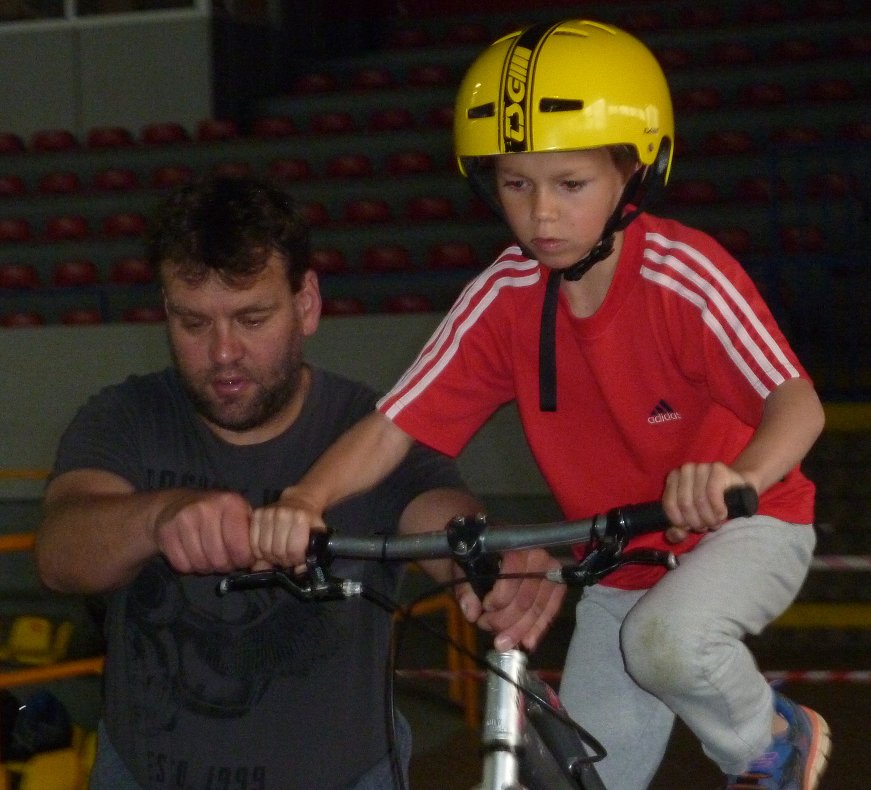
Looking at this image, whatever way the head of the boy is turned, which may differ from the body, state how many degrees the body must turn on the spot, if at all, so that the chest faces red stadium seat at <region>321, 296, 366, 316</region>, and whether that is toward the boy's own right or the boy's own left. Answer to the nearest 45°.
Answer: approximately 135° to the boy's own right

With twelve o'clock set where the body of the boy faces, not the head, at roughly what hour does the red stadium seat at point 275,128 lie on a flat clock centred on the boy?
The red stadium seat is roughly at 4 o'clock from the boy.

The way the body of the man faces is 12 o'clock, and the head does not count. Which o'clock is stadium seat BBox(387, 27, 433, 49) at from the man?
The stadium seat is roughly at 6 o'clock from the man.

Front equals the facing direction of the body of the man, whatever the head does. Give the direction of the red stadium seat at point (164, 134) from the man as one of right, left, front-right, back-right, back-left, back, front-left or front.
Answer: back

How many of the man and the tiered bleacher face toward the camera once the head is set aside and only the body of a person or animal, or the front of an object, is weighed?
2

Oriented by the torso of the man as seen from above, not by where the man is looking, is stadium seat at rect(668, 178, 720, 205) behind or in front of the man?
behind

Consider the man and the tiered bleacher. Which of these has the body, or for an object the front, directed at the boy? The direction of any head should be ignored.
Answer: the tiered bleacher

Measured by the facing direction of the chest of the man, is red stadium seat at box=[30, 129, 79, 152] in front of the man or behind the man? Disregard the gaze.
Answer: behind

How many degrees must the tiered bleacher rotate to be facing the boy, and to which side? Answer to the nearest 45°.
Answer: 0° — it already faces them

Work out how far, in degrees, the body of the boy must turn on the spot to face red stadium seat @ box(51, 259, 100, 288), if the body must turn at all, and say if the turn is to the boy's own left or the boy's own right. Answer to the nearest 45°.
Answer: approximately 90° to the boy's own right

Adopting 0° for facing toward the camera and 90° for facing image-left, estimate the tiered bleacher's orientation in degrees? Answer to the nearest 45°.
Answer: approximately 0°

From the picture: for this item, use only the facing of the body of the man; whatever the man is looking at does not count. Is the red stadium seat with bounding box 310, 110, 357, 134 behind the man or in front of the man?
behind
